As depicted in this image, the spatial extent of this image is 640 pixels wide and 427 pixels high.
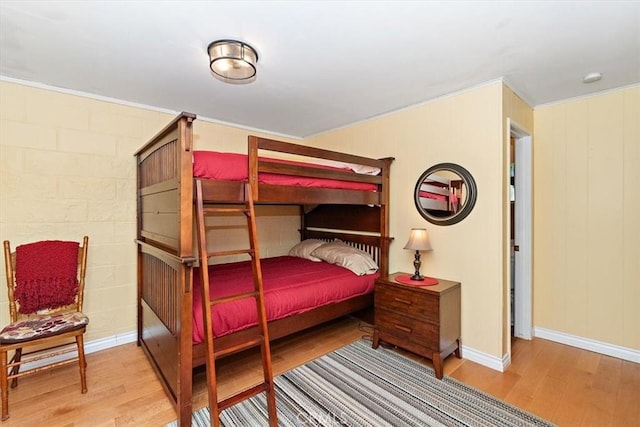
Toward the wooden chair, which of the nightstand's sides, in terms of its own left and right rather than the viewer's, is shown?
front

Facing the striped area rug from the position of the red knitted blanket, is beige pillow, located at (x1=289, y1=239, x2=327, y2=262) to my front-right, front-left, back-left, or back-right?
front-left

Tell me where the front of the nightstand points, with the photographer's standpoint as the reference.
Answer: facing the viewer and to the left of the viewer

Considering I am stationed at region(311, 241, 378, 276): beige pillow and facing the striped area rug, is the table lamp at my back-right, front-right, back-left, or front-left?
front-left

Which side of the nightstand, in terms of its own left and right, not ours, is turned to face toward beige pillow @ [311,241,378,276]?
right

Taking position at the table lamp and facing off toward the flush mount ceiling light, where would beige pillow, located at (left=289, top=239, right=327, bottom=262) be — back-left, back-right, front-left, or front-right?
front-right
